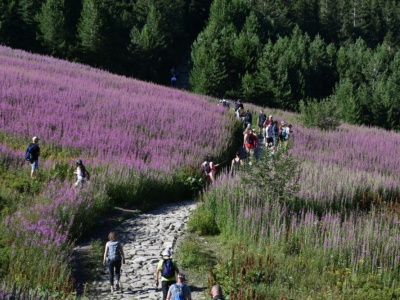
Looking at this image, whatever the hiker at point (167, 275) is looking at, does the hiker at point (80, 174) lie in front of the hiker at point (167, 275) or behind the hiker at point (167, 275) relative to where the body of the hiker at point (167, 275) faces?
in front

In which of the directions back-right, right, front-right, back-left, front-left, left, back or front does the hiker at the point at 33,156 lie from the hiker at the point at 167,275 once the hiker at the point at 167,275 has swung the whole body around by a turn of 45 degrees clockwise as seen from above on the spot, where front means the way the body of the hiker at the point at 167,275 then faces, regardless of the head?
left

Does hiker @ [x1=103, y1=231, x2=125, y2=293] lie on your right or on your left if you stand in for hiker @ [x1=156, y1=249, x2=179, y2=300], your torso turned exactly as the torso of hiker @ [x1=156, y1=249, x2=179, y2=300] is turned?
on your left

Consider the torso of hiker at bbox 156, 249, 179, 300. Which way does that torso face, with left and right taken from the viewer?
facing away from the viewer

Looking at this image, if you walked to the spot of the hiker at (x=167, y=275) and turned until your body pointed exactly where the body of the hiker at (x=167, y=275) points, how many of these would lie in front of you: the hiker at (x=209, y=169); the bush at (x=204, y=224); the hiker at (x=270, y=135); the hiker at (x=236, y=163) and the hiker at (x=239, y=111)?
5

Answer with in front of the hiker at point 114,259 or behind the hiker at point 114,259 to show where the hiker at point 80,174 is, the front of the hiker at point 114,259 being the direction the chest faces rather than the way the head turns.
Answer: in front

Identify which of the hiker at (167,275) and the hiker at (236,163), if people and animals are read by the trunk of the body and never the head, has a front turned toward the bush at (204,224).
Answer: the hiker at (167,275)

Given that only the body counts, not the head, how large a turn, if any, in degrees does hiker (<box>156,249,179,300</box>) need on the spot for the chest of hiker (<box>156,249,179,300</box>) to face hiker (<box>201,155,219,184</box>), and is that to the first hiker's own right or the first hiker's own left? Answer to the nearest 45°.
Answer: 0° — they already face them

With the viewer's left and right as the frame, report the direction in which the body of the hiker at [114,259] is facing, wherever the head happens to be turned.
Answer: facing away from the viewer

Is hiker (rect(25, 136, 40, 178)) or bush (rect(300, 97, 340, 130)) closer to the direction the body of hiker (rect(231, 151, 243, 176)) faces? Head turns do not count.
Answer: the bush

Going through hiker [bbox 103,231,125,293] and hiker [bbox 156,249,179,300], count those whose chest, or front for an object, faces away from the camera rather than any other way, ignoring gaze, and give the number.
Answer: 2

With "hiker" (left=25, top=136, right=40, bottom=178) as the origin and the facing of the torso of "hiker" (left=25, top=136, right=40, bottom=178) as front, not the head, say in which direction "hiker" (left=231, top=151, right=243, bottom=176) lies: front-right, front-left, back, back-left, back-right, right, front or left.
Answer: front-right

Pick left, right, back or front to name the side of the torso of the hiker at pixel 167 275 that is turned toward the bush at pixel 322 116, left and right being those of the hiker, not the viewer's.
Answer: front

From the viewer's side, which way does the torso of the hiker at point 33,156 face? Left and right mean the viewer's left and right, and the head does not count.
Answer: facing away from the viewer and to the right of the viewer

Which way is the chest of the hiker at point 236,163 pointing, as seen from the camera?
away from the camera

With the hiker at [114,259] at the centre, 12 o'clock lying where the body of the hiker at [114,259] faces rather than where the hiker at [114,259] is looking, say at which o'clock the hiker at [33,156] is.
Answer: the hiker at [33,156] is roughly at 11 o'clock from the hiker at [114,259].

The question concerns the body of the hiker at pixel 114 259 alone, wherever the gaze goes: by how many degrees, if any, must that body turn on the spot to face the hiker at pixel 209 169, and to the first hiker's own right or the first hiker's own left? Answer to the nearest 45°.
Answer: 0° — they already face them
